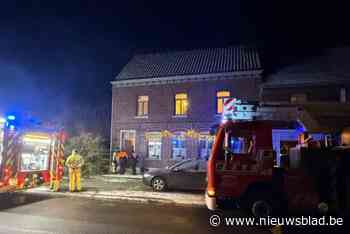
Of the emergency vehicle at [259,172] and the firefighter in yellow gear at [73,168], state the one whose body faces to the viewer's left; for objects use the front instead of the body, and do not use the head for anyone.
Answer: the emergency vehicle

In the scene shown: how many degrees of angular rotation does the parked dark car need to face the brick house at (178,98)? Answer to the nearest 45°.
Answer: approximately 90° to its right

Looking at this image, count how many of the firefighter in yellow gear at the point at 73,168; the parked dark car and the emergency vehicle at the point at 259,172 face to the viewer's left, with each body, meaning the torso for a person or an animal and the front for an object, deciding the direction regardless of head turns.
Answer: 2

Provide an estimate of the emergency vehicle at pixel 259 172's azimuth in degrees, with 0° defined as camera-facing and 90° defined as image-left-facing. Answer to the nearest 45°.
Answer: approximately 90°

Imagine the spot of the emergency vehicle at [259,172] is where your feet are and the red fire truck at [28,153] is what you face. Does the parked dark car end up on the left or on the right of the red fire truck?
right

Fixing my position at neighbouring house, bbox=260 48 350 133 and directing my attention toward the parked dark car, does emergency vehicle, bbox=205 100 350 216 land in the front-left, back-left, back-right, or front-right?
front-left

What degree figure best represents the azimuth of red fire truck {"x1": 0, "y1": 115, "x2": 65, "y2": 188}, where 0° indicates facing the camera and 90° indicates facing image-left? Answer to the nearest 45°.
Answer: approximately 135°

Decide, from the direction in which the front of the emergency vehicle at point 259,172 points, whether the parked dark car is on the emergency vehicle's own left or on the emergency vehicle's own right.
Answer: on the emergency vehicle's own right

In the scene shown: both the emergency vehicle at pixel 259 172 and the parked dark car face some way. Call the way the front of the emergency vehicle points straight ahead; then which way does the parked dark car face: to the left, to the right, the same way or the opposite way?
the same way

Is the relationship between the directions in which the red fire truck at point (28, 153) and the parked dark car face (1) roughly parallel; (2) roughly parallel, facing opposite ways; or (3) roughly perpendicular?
roughly parallel

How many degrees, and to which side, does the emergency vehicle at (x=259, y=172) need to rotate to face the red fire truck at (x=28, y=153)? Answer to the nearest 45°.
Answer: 0° — it already faces it

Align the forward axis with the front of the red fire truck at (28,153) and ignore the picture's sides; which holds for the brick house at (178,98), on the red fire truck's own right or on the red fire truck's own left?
on the red fire truck's own right

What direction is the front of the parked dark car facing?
to the viewer's left

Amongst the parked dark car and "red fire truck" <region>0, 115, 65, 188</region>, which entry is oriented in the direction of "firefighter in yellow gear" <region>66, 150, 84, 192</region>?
the parked dark car
